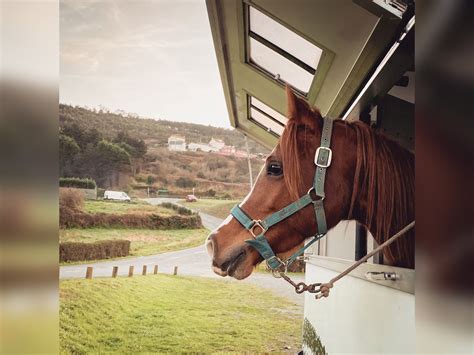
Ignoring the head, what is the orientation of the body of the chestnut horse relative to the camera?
to the viewer's left

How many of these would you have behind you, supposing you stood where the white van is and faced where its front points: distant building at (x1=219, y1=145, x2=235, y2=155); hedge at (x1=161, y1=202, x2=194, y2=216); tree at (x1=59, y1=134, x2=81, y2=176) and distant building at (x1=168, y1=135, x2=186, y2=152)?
1

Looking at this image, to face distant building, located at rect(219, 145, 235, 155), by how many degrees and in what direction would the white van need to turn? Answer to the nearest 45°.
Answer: approximately 90° to its left

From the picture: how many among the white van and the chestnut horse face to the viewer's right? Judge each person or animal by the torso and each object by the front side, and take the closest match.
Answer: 1

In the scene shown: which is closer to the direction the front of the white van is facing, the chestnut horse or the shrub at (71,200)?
the chestnut horse

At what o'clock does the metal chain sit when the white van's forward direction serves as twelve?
The metal chain is roughly at 3 o'clock from the white van.
